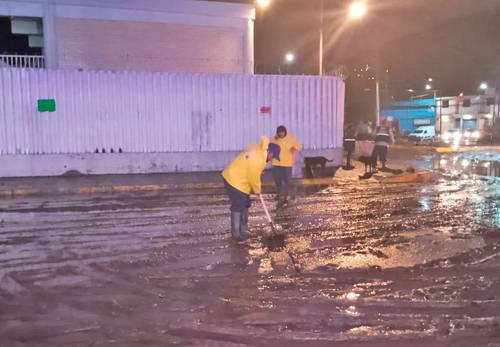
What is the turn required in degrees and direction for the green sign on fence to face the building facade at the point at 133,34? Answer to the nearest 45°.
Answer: approximately 135° to its left

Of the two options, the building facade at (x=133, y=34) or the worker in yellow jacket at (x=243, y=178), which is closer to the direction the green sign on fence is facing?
the worker in yellow jacket

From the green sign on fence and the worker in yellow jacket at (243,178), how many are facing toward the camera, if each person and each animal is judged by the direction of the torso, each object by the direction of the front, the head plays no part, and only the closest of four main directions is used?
1

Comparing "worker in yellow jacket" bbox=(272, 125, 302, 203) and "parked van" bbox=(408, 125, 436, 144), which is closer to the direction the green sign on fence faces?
the worker in yellow jacket

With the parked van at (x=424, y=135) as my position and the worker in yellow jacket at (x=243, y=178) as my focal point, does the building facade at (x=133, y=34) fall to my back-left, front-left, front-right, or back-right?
front-right

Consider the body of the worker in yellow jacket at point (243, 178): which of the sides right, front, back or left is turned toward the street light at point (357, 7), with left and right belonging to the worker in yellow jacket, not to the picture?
left

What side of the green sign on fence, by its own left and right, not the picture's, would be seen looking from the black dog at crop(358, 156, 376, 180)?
left

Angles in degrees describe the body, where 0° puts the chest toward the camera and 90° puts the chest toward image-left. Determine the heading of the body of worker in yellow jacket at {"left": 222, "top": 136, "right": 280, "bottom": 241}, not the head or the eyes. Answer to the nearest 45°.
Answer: approximately 270°

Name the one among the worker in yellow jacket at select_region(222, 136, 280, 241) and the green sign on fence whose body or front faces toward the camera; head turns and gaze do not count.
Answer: the green sign on fence

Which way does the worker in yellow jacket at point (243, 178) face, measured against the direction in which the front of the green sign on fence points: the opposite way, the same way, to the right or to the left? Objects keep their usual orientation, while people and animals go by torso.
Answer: to the left

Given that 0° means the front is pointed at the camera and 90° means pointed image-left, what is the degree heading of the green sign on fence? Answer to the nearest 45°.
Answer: approximately 0°

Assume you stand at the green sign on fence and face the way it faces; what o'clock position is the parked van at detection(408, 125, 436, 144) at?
The parked van is roughly at 8 o'clock from the green sign on fence.

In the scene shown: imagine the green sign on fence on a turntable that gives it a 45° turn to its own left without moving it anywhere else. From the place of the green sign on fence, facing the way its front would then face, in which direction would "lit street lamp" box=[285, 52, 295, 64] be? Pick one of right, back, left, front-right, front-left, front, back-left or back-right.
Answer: left
